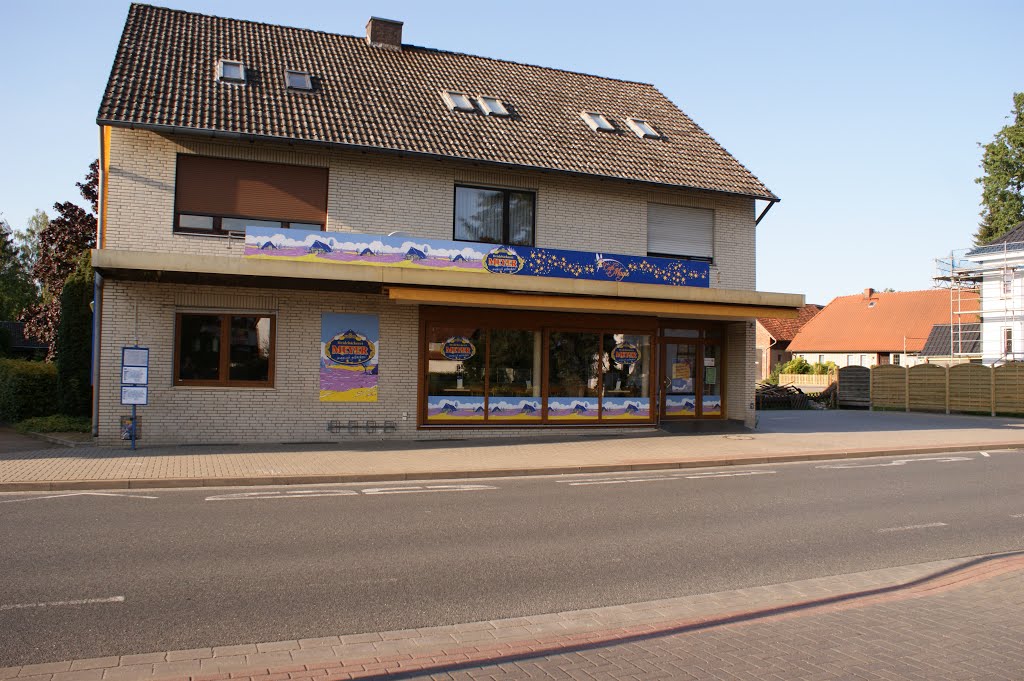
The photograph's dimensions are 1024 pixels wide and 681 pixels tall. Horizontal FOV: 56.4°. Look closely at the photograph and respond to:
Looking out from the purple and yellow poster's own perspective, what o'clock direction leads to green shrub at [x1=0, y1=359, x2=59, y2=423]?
The green shrub is roughly at 4 o'clock from the purple and yellow poster.

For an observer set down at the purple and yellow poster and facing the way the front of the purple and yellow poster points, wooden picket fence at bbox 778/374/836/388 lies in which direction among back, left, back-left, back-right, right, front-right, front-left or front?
back-left

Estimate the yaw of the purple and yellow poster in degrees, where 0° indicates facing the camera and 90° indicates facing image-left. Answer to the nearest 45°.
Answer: approximately 0°

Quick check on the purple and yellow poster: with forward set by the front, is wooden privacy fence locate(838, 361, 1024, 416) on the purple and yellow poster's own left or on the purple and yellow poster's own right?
on the purple and yellow poster's own left

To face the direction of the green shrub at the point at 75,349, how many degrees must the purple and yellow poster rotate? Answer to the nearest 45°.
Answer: approximately 135° to its right
